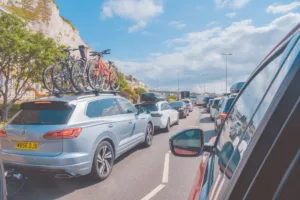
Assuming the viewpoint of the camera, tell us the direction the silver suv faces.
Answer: facing away from the viewer and to the right of the viewer

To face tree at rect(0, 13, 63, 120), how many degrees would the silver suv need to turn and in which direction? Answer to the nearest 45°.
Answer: approximately 45° to its left
